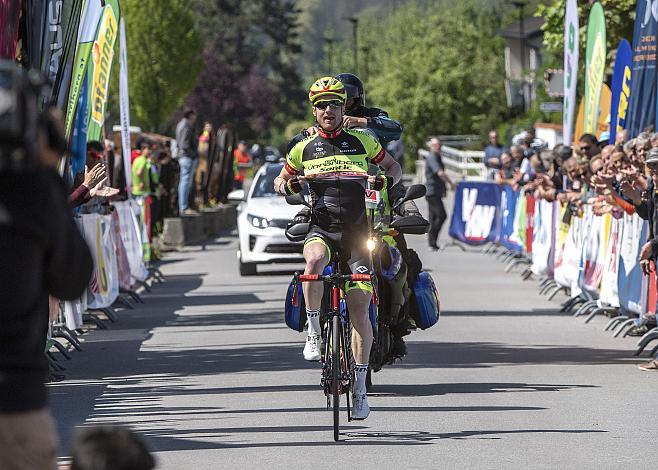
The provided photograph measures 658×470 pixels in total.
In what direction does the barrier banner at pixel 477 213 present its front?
toward the camera

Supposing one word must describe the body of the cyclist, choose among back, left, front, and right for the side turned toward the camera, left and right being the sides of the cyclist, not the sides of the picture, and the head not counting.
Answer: front

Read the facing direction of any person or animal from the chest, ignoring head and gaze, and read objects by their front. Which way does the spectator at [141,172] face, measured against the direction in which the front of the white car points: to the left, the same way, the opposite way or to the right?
to the left

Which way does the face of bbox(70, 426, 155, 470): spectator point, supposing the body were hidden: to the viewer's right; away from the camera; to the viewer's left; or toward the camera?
away from the camera

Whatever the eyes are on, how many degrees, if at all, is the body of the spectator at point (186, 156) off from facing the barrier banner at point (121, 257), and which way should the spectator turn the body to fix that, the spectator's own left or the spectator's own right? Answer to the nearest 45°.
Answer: approximately 90° to the spectator's own right

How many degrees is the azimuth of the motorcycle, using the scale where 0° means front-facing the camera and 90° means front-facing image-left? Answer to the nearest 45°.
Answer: approximately 0°

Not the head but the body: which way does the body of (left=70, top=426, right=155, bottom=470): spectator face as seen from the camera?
away from the camera

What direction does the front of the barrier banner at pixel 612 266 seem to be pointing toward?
to the viewer's left
